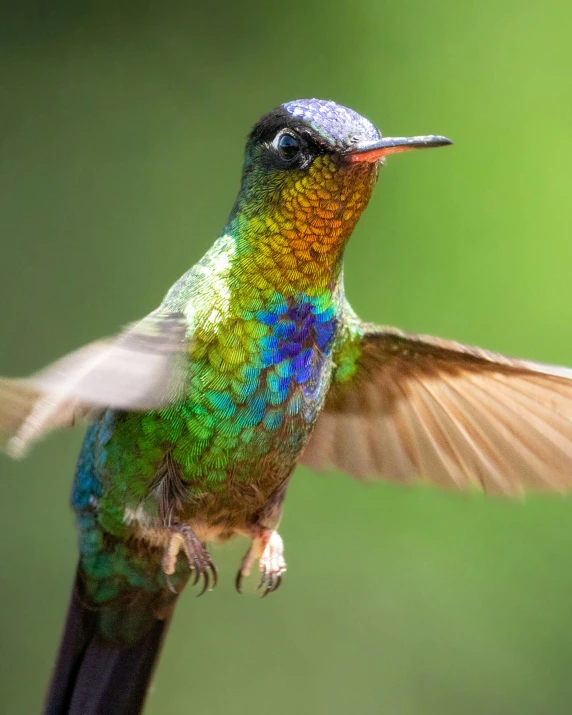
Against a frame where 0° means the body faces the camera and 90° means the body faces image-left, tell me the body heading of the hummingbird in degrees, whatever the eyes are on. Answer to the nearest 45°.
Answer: approximately 315°
